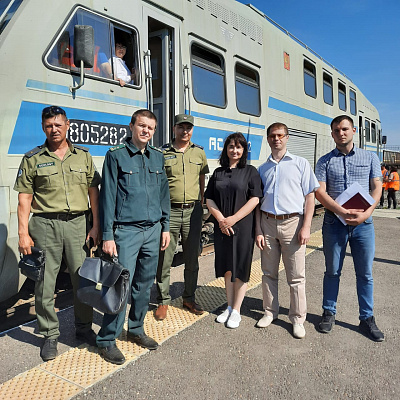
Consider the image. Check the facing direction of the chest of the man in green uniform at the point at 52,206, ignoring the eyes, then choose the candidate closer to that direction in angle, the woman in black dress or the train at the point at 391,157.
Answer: the woman in black dress

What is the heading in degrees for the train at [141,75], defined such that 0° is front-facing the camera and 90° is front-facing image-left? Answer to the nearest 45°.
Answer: approximately 45°

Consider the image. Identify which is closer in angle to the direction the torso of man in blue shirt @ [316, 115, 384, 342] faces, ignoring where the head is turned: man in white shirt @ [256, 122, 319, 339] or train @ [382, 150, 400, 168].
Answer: the man in white shirt

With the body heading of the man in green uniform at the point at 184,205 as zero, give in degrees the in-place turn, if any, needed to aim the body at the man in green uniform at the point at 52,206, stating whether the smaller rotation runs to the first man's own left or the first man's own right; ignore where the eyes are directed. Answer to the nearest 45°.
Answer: approximately 45° to the first man's own right

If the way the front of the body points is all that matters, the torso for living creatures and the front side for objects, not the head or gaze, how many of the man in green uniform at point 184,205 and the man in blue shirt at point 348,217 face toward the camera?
2

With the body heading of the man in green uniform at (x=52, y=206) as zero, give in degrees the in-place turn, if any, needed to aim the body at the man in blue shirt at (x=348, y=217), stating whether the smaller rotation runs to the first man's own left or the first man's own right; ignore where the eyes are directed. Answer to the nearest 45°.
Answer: approximately 90° to the first man's own left

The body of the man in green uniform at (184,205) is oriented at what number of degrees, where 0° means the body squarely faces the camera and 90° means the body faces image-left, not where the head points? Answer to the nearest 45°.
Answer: approximately 0°

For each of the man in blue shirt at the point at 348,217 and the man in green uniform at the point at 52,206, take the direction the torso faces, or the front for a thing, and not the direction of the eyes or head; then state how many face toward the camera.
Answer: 2

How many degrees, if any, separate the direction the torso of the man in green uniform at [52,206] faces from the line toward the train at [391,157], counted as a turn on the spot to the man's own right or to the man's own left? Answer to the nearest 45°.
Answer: approximately 135° to the man's own left
